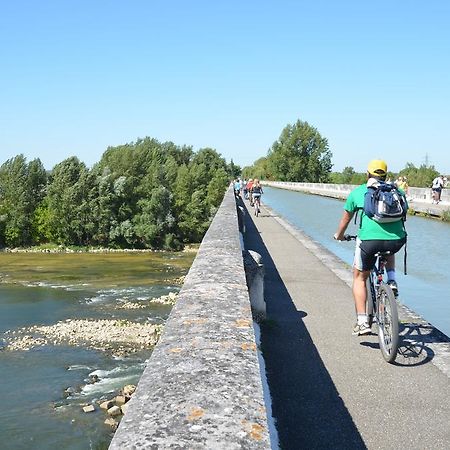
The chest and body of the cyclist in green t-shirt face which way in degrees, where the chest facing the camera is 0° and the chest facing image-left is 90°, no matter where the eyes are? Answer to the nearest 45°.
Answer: approximately 180°

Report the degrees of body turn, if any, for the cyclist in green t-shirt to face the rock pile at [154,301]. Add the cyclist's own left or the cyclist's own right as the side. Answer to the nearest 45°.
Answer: approximately 45° to the cyclist's own left

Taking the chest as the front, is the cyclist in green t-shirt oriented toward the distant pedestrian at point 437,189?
yes

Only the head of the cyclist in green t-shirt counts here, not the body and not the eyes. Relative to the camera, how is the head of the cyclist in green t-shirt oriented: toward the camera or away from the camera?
away from the camera
